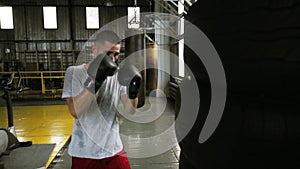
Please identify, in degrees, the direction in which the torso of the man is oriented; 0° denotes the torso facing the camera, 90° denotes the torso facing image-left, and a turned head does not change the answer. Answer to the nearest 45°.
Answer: approximately 315°

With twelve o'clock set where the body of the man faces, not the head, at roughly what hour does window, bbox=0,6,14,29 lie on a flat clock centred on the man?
The window is roughly at 7 o'clock from the man.

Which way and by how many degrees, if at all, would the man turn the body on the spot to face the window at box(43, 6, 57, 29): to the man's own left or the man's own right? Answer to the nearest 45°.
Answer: approximately 135° to the man's own left

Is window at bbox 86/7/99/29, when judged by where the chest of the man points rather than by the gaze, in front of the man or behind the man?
behind

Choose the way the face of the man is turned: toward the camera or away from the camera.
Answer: toward the camera

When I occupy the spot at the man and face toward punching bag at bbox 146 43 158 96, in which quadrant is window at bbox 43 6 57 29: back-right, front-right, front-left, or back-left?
front-left

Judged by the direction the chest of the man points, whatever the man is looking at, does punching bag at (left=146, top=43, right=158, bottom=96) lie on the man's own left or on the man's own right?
on the man's own left
